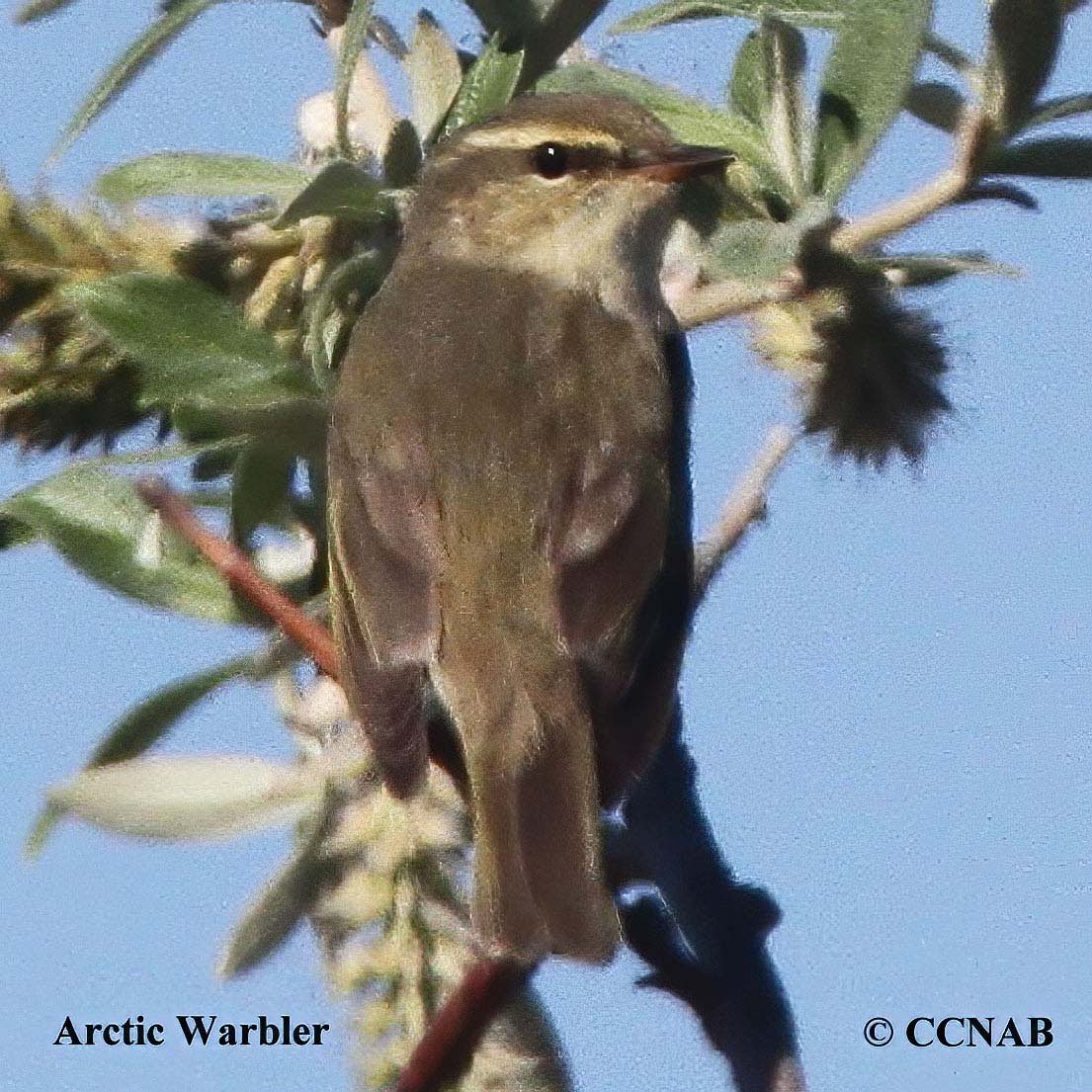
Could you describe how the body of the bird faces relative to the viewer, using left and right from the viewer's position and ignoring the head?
facing away from the viewer

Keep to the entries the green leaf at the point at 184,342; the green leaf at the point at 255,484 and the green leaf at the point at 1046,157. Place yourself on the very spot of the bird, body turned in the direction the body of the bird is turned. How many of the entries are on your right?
1

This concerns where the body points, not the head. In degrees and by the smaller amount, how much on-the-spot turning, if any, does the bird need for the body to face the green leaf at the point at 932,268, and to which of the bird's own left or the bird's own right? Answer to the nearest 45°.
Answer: approximately 135° to the bird's own right

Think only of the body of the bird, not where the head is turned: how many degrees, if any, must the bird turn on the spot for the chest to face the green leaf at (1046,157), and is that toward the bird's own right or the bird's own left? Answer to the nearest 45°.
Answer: approximately 90° to the bird's own right
